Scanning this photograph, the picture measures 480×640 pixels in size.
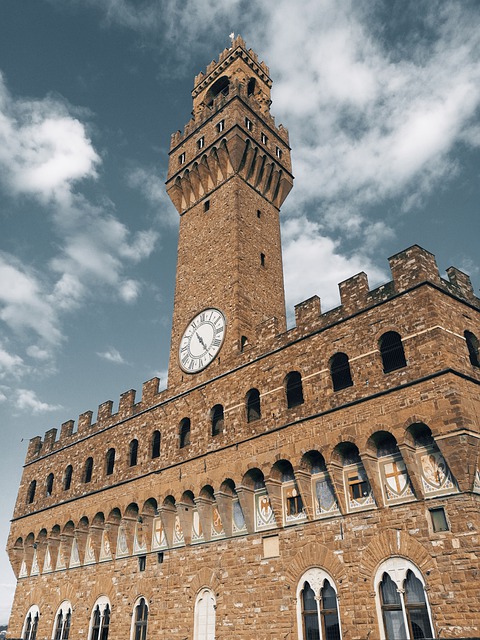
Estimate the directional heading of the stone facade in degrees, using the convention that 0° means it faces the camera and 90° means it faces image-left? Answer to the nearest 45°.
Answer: approximately 45°
